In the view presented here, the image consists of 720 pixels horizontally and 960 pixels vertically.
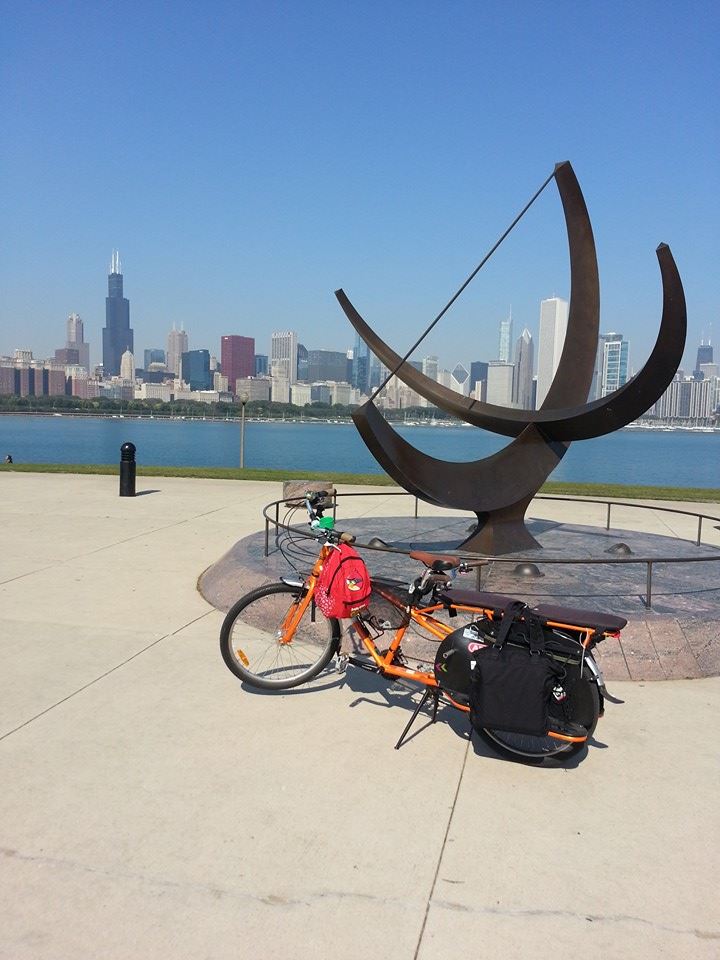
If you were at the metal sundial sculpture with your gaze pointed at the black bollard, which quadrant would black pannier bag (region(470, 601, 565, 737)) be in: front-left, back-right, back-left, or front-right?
back-left

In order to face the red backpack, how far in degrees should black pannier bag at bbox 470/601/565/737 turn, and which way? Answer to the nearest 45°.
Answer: approximately 135° to its right

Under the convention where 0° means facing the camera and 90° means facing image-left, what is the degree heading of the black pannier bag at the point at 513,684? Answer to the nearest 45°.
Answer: approximately 0°

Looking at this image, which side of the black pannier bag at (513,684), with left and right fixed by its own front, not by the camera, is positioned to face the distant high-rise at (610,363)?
back

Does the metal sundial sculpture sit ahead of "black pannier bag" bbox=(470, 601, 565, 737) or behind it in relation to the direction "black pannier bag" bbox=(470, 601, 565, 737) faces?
behind
